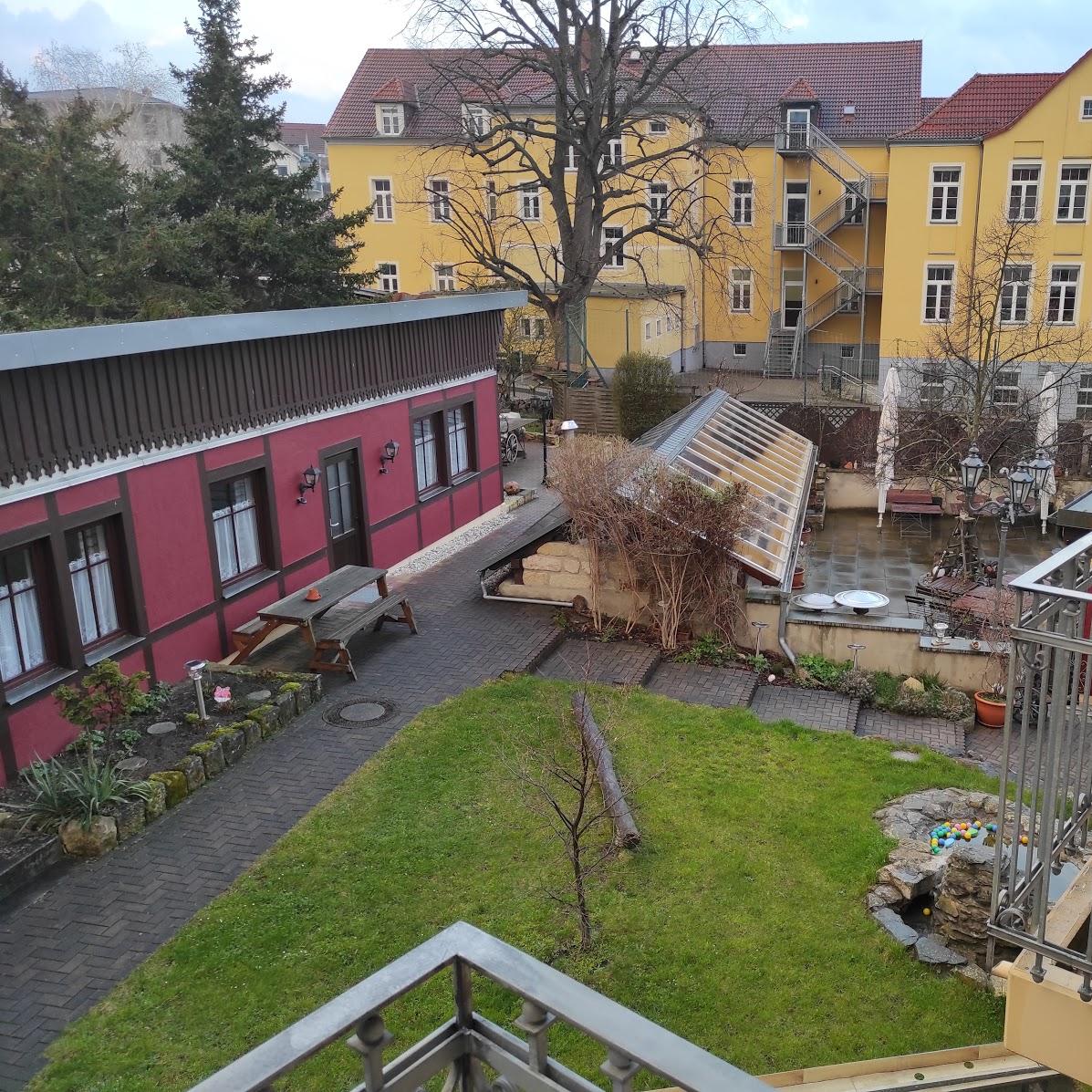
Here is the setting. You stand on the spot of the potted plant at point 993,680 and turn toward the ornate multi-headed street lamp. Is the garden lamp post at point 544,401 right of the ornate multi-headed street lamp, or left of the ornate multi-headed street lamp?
left

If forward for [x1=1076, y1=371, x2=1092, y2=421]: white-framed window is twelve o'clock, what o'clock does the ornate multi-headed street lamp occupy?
The ornate multi-headed street lamp is roughly at 12 o'clock from the white-framed window.

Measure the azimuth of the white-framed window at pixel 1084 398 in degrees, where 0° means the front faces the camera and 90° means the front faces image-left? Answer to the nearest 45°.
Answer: approximately 0°

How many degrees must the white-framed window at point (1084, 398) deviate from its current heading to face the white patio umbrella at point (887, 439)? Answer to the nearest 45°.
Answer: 0° — it already faces it

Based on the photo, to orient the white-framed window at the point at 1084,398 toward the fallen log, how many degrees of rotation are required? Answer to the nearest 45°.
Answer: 0° — it already faces it

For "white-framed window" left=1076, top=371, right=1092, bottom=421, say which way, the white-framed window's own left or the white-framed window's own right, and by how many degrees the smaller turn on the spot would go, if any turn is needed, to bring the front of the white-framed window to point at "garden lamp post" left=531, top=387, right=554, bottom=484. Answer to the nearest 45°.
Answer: approximately 45° to the white-framed window's own right

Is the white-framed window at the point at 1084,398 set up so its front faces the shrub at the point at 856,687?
yes

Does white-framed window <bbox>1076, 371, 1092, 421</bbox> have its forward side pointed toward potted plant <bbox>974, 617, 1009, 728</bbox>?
yes
